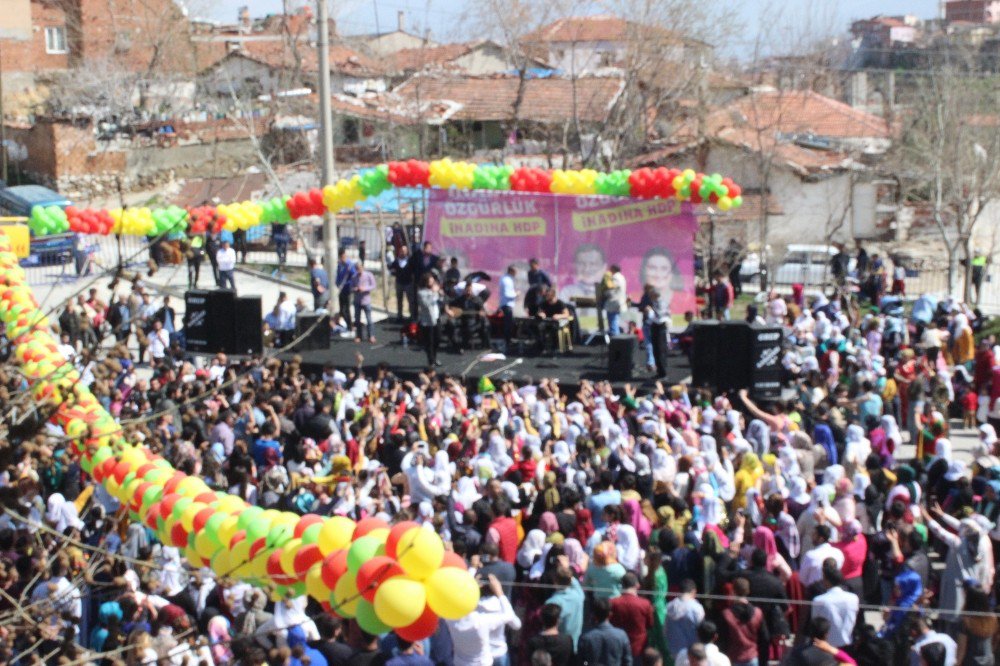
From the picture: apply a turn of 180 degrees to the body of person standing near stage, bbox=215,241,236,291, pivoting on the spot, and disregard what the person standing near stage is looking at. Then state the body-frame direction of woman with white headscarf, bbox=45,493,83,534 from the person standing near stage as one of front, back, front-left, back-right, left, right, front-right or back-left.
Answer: back

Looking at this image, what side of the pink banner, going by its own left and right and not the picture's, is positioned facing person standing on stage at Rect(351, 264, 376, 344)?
right

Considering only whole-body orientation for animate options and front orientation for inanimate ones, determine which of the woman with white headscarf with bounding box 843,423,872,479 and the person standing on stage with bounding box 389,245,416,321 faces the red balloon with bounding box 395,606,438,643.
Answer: the person standing on stage

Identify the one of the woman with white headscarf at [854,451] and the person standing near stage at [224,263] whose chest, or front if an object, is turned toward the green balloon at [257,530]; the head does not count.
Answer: the person standing near stage

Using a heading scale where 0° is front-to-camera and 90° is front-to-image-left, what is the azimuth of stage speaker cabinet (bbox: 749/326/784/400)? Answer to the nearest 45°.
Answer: approximately 0°

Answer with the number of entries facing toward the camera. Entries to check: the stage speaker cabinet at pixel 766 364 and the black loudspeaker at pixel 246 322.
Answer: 2

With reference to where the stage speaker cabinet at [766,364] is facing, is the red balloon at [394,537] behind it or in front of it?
in front

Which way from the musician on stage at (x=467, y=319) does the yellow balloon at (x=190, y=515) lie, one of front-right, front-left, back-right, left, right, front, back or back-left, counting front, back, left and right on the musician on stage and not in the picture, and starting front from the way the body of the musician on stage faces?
front

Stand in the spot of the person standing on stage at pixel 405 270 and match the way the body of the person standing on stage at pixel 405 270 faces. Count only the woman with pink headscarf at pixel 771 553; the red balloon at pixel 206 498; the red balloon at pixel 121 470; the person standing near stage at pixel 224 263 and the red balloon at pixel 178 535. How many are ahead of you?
4

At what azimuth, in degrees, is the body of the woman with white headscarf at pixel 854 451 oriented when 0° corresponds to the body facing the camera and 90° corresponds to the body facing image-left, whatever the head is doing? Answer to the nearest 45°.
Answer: approximately 180°

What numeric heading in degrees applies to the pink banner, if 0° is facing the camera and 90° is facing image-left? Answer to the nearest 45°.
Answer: approximately 0°

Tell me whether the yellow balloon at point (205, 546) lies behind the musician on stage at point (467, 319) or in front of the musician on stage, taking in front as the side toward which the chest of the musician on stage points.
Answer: in front
